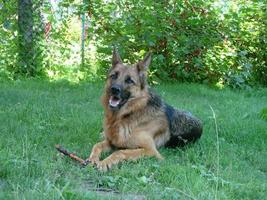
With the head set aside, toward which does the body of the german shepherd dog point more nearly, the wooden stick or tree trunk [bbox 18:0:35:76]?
the wooden stick

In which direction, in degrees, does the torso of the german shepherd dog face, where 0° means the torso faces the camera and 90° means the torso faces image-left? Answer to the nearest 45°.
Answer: approximately 45°

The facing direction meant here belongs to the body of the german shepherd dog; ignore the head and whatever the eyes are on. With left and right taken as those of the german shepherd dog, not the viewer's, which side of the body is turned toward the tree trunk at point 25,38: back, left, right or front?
right

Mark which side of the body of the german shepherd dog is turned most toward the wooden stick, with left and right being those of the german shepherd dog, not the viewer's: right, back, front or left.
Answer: front
